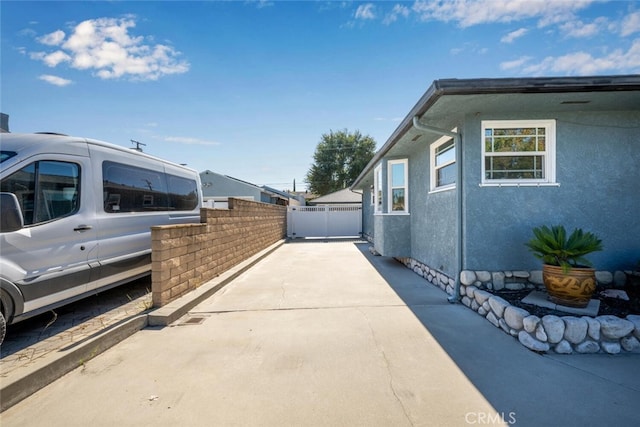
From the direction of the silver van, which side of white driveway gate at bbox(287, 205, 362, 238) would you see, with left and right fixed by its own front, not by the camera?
front

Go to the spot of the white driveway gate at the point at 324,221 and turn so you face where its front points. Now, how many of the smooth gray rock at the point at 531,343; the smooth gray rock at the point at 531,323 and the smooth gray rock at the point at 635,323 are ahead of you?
3

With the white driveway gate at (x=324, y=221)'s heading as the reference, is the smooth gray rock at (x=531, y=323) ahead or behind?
ahead

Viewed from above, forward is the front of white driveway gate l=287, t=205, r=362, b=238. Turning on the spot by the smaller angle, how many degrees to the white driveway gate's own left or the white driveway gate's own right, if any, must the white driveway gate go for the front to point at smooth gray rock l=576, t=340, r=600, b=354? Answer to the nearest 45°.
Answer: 0° — it already faces it

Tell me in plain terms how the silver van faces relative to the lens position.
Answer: facing the viewer and to the left of the viewer

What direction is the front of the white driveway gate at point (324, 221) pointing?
toward the camera
